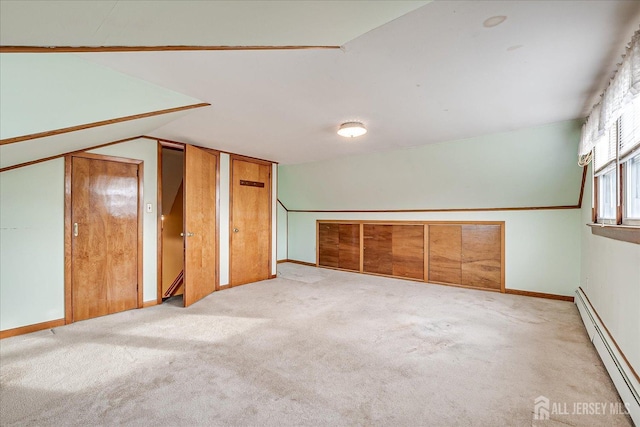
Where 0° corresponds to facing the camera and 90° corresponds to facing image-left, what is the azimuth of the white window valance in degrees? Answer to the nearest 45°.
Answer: approximately 90°

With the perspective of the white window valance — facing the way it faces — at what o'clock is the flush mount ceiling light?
The flush mount ceiling light is roughly at 12 o'clock from the white window valance.

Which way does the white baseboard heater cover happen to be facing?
to the viewer's left

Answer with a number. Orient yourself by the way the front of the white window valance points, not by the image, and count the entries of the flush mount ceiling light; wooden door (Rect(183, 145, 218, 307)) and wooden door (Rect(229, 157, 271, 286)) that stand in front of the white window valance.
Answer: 3

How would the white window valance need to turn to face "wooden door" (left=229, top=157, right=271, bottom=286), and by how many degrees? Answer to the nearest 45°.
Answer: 0° — it already faces it

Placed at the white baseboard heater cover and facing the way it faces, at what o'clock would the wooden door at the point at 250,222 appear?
The wooden door is roughly at 12 o'clock from the white baseboard heater cover.

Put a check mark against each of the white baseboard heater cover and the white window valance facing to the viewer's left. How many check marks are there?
2
